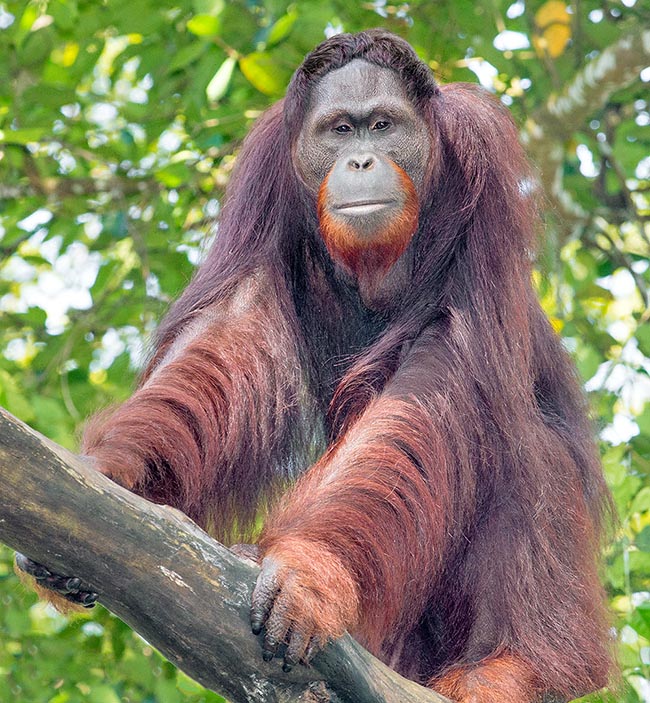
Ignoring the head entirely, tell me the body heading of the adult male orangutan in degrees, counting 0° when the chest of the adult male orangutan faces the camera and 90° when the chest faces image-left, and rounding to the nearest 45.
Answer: approximately 45°

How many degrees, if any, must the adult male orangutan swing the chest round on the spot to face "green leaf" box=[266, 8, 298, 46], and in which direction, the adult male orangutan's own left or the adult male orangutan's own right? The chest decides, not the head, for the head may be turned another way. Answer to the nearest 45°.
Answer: approximately 135° to the adult male orangutan's own right

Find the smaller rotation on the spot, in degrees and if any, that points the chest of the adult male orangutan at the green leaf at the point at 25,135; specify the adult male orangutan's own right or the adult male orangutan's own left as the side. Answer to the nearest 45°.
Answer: approximately 90° to the adult male orangutan's own right
